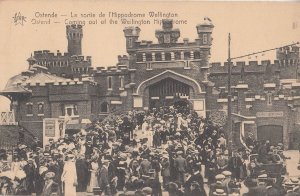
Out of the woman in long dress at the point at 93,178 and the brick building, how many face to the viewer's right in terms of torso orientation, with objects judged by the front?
0

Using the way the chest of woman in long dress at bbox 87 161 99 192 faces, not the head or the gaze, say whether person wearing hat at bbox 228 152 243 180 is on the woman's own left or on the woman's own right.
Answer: on the woman's own left

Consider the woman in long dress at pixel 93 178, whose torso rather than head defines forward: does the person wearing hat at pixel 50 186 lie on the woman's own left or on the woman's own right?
on the woman's own right

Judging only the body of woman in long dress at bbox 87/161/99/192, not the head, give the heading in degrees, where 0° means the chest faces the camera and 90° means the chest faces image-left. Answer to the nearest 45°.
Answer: approximately 45°

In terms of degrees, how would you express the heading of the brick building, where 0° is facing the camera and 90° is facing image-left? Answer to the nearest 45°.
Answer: approximately 0°
